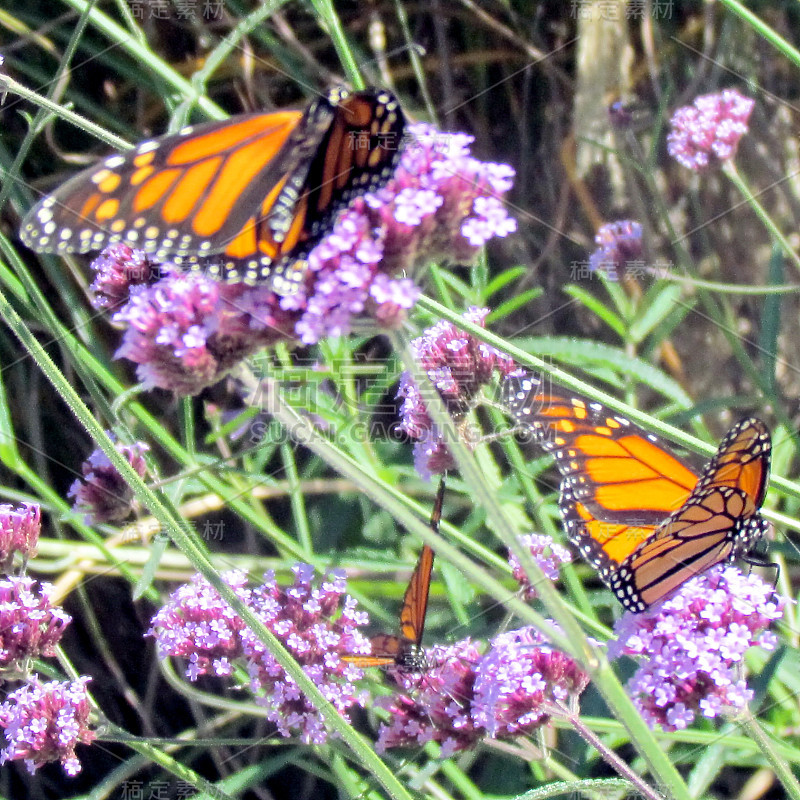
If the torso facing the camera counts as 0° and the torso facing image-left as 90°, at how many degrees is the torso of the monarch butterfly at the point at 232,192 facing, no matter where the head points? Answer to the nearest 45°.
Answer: approximately 225°

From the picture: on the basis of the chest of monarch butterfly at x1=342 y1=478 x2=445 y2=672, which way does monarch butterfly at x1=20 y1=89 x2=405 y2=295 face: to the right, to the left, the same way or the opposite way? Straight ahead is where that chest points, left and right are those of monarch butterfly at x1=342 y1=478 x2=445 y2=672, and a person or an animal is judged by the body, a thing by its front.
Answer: to the left

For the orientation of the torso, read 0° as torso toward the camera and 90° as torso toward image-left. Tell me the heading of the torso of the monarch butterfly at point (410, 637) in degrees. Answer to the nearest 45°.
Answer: approximately 315°
